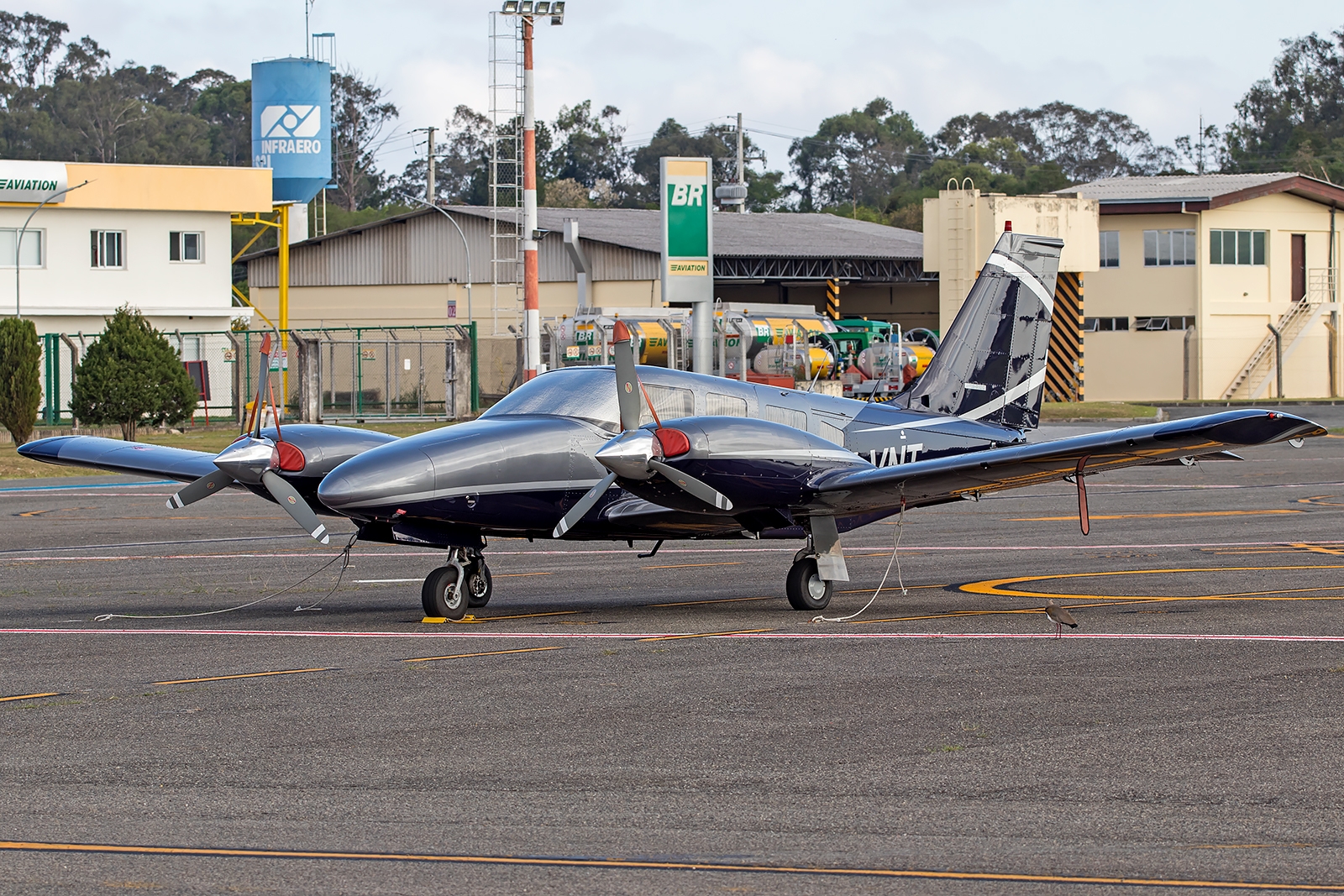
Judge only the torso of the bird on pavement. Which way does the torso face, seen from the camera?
to the viewer's left

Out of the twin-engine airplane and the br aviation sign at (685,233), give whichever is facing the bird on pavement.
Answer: the br aviation sign

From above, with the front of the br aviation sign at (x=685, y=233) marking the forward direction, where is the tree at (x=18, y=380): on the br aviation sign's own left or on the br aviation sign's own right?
on the br aviation sign's own right

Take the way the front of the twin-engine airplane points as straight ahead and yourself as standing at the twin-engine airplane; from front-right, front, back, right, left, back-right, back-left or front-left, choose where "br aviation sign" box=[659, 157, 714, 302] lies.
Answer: back-right

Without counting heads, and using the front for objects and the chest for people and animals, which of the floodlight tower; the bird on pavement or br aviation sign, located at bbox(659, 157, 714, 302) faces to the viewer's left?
the bird on pavement

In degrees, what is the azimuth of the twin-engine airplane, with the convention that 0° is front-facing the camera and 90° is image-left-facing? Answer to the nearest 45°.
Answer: approximately 45°

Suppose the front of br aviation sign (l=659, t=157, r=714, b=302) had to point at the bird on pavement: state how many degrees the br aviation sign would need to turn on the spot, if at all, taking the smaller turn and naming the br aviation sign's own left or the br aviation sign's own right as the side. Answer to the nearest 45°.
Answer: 0° — it already faces it

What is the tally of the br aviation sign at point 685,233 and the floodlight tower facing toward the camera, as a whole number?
2
